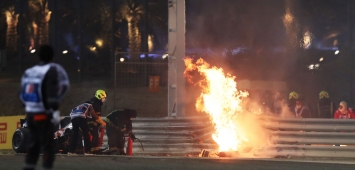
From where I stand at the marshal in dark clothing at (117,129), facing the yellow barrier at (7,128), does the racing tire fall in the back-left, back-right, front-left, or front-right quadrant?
front-left

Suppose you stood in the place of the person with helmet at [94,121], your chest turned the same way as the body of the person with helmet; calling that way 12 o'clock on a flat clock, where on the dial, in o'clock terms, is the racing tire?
The racing tire is roughly at 7 o'clock from the person with helmet.

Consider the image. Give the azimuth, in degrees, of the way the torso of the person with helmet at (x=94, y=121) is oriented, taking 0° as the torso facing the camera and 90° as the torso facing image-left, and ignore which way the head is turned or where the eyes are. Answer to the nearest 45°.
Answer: approximately 270°

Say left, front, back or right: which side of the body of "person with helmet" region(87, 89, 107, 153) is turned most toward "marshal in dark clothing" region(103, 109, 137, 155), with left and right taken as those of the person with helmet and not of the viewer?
front

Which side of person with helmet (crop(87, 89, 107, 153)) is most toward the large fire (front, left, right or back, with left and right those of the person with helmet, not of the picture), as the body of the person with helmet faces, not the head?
front

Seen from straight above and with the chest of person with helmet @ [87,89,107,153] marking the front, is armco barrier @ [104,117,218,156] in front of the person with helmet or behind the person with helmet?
in front

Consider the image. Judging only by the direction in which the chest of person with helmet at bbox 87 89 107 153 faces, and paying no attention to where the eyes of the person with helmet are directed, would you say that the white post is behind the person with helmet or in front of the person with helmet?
in front

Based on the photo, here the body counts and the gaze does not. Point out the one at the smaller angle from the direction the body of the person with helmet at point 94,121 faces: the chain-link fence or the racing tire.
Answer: the chain-link fence
